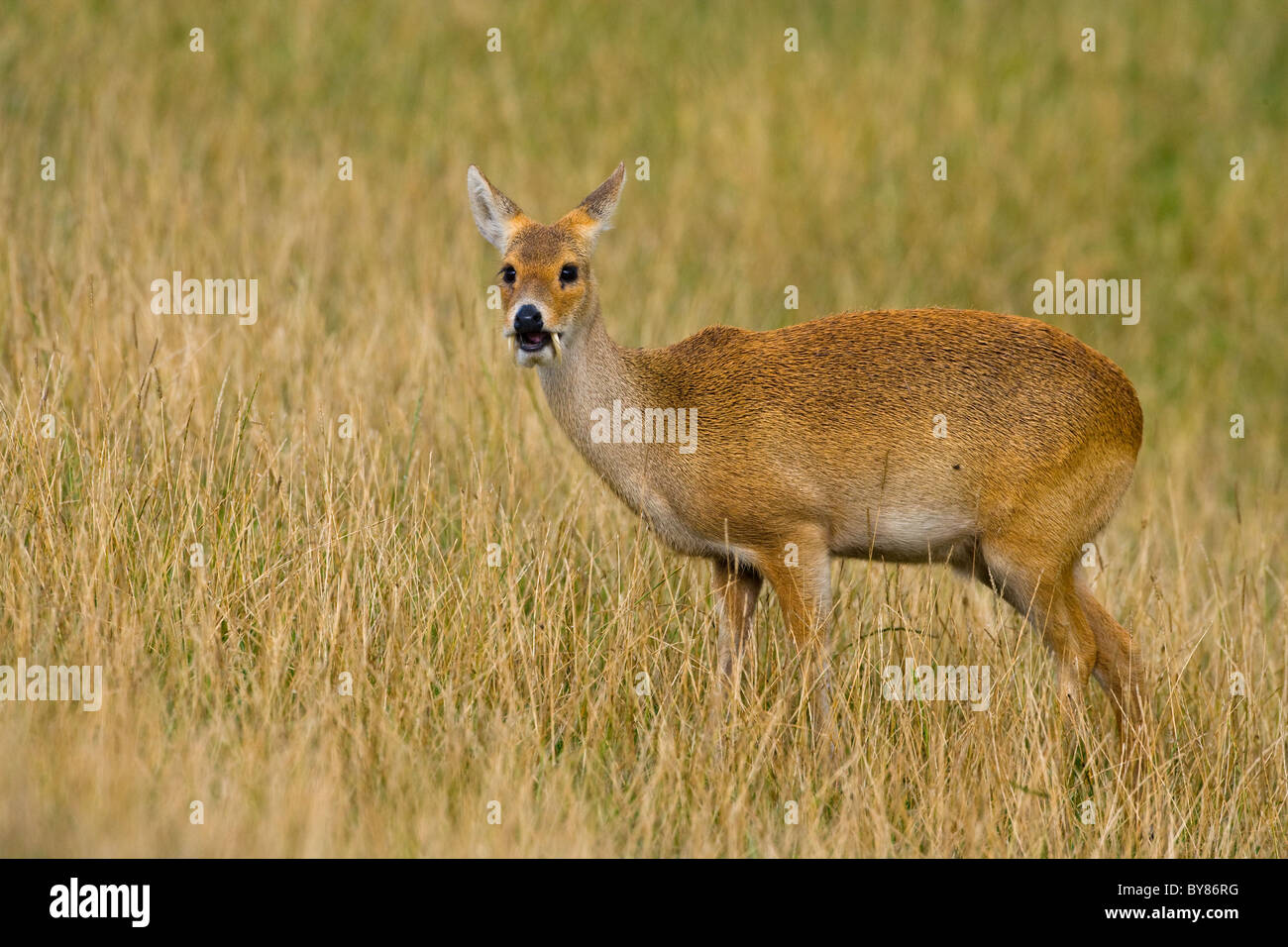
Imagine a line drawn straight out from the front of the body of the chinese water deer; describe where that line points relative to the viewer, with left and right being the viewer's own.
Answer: facing to the left of the viewer
